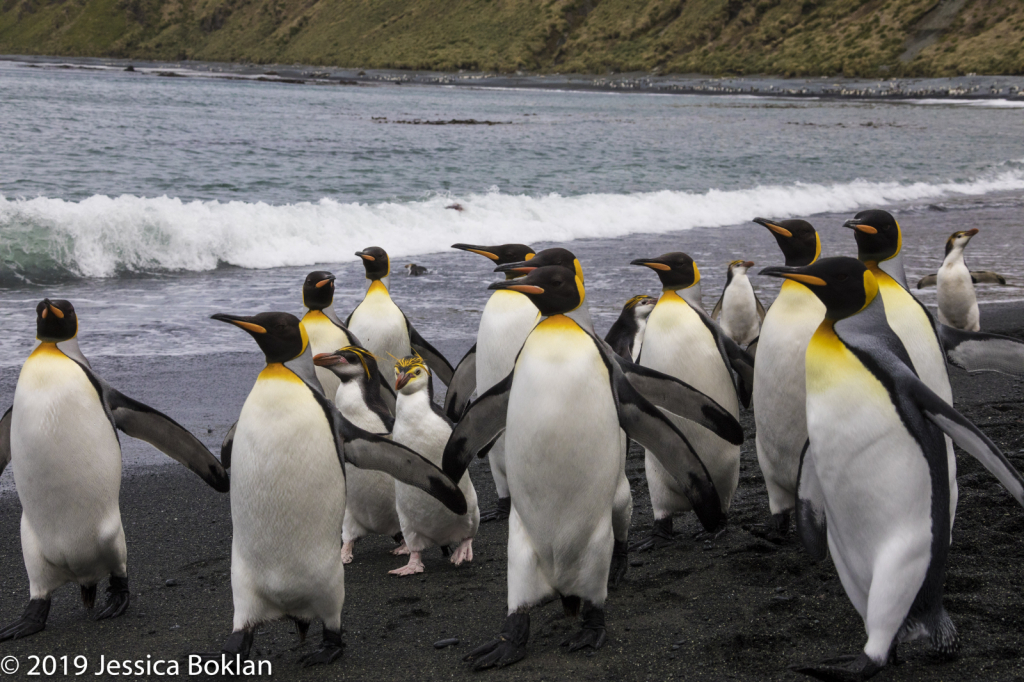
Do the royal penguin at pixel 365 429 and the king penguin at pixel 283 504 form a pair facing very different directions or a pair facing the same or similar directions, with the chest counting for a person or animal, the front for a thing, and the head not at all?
same or similar directions

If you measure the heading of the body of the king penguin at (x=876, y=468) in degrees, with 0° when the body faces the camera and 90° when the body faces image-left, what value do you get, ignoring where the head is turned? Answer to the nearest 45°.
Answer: approximately 45°

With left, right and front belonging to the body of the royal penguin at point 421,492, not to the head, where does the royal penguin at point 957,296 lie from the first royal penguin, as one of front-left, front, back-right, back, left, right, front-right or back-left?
back

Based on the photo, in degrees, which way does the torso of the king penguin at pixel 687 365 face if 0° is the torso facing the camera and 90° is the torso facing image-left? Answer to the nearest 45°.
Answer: approximately 45°

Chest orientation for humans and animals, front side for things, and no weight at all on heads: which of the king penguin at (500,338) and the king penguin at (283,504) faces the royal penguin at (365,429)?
the king penguin at (500,338)

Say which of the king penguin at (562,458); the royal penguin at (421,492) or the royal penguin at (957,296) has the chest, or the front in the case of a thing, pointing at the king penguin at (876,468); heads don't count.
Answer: the royal penguin at (957,296)

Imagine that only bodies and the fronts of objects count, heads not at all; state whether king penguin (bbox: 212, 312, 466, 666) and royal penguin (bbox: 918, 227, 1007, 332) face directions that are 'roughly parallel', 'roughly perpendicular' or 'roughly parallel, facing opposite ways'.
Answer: roughly parallel

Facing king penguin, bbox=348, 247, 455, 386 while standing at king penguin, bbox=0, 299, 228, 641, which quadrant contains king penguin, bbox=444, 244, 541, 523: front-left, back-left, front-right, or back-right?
front-right

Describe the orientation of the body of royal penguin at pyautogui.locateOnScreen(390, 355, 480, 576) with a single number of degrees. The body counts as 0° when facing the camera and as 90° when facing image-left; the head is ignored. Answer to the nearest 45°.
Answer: approximately 45°

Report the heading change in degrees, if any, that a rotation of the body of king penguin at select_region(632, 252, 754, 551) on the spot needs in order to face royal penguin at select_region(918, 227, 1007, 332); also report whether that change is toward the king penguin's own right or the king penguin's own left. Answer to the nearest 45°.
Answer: approximately 180°

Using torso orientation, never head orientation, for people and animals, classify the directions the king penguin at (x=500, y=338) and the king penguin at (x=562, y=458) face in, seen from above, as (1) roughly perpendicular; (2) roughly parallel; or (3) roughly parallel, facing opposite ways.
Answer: roughly parallel

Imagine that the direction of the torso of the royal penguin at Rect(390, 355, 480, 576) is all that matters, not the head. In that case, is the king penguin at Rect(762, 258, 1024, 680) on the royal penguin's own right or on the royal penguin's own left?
on the royal penguin's own left

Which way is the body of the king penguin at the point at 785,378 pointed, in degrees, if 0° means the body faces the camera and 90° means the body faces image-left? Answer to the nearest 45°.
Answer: approximately 45°

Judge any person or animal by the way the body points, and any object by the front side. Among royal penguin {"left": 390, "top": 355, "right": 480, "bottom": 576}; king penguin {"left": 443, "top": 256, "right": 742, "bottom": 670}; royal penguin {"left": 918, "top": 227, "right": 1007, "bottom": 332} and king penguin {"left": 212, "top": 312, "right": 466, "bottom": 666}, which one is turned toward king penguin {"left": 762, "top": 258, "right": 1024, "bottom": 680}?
royal penguin {"left": 918, "top": 227, "right": 1007, "bottom": 332}

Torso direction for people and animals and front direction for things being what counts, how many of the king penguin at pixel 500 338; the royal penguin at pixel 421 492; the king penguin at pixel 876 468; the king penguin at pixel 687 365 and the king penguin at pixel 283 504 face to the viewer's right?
0

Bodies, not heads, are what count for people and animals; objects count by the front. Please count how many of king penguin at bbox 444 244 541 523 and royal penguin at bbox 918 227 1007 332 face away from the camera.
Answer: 0

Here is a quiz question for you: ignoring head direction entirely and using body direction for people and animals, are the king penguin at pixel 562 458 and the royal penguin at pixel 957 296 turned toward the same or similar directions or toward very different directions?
same or similar directions
